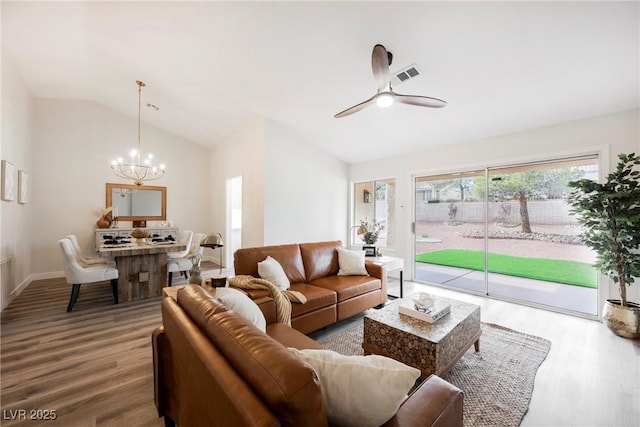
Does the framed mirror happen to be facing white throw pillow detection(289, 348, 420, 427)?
yes

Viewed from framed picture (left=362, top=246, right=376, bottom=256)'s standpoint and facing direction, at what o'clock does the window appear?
The window is roughly at 6 o'clock from the framed picture.

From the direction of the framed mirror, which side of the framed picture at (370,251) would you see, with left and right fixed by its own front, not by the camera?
right

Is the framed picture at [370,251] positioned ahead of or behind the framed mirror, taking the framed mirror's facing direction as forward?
ahead

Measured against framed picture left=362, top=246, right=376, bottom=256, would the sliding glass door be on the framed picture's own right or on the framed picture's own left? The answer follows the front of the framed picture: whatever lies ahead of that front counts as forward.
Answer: on the framed picture's own left

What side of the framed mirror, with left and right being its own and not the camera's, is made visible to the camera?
front

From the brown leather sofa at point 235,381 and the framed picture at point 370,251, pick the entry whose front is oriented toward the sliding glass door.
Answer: the brown leather sofa

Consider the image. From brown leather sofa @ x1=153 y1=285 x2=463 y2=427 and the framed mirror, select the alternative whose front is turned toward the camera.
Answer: the framed mirror

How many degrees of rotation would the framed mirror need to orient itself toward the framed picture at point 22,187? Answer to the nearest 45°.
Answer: approximately 45° to its right

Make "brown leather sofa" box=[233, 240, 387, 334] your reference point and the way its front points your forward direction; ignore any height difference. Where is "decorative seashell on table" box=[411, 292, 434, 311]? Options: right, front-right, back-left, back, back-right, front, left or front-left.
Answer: front

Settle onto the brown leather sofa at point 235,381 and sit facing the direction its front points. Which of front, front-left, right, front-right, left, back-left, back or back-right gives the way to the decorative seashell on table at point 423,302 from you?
front

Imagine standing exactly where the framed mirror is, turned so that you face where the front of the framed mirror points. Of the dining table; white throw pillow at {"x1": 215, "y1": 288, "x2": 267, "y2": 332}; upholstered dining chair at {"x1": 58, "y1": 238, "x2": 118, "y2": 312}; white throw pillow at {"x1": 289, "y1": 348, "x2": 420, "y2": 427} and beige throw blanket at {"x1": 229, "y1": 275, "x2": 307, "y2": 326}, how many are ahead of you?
5

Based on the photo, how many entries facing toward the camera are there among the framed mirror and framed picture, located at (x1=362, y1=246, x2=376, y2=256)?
2

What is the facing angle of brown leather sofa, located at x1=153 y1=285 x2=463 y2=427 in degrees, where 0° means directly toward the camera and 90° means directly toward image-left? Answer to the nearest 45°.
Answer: approximately 225°

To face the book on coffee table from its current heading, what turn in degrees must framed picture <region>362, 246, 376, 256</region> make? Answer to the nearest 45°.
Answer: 0° — it already faces it

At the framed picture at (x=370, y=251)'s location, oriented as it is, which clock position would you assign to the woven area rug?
The woven area rug is roughly at 11 o'clock from the framed picture.

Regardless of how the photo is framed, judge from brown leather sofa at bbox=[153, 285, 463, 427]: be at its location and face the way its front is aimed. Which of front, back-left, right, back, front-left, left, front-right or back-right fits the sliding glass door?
front

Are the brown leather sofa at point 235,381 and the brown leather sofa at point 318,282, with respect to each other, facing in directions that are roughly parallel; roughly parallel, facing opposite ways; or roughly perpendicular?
roughly perpendicular

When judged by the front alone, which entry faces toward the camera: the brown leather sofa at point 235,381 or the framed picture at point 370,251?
the framed picture
